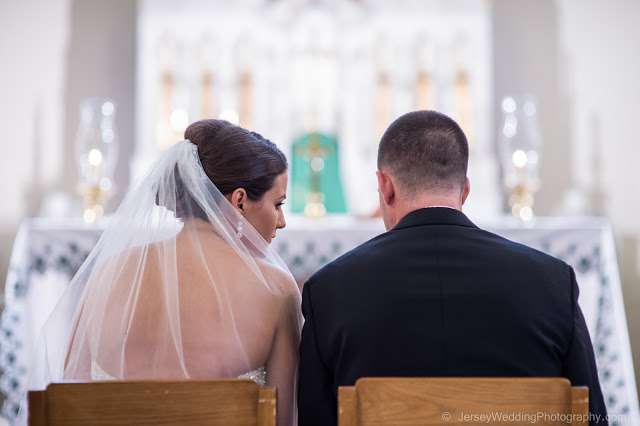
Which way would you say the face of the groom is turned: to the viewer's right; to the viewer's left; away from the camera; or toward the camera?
away from the camera

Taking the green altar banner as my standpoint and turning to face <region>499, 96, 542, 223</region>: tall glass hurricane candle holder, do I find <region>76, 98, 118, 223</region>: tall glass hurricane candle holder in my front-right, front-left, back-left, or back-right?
back-right

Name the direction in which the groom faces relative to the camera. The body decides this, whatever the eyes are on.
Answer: away from the camera

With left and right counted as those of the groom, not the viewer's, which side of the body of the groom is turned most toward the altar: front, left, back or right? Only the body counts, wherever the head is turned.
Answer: front

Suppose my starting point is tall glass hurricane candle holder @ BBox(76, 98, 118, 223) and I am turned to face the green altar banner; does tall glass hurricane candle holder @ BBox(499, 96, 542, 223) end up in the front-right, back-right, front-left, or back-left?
front-right

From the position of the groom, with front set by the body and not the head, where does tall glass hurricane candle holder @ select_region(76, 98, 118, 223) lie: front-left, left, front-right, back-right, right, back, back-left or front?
front-left

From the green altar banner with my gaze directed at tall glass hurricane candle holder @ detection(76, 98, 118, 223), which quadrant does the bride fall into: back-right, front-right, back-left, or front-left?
front-left

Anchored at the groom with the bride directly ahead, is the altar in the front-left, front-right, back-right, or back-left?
front-right

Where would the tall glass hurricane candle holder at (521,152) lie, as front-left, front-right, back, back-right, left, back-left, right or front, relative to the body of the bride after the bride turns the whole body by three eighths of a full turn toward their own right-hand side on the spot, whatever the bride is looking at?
left

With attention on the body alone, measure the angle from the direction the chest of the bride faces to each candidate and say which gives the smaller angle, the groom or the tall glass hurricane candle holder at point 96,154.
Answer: the tall glass hurricane candle holder

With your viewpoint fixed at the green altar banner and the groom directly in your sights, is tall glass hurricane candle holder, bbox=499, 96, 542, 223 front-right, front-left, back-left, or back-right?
front-left

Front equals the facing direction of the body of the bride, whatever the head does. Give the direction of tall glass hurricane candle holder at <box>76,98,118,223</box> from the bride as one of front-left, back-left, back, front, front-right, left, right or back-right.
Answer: front

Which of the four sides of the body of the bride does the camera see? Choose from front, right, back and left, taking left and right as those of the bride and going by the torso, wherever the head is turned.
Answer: back

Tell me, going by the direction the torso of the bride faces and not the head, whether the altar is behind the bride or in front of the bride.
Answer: in front

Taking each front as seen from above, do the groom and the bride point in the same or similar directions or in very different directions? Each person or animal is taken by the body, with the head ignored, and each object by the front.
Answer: same or similar directions

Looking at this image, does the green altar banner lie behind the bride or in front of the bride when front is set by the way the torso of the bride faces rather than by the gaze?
in front

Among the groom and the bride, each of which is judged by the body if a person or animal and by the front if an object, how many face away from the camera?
2
